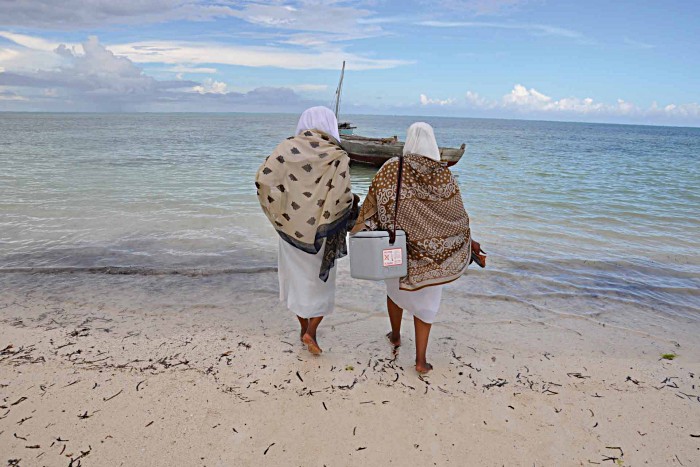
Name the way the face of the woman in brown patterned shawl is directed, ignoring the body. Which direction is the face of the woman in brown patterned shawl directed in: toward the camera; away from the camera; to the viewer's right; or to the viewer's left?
away from the camera

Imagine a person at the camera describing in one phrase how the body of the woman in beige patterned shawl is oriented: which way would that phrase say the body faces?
away from the camera

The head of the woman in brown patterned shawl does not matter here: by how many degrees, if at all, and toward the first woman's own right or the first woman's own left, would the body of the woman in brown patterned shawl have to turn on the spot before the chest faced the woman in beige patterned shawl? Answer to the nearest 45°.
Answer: approximately 90° to the first woman's own left

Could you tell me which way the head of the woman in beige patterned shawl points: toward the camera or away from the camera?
away from the camera

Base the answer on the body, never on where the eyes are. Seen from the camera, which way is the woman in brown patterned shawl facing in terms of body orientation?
away from the camera

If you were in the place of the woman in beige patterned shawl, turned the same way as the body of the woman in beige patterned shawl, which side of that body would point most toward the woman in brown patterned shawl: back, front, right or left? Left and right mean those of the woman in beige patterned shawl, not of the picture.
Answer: right

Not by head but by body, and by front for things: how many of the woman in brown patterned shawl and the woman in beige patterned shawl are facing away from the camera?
2
